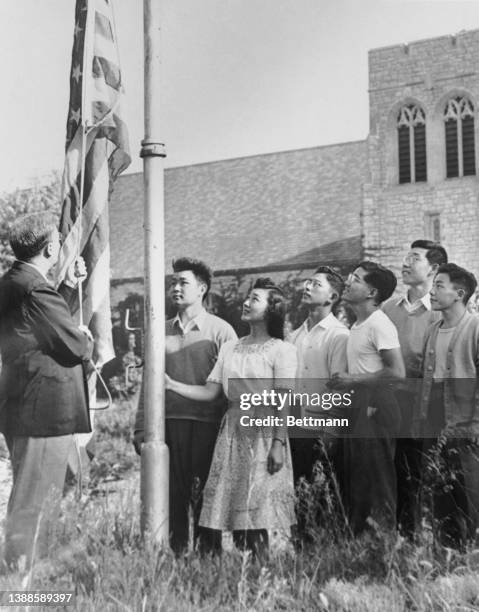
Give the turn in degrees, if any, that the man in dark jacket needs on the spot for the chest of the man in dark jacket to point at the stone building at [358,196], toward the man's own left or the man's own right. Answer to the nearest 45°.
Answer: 0° — they already face it

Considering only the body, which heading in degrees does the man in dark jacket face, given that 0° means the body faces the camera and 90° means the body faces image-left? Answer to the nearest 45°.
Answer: approximately 225°

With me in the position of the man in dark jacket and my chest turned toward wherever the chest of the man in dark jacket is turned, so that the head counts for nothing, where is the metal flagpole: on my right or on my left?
on my right

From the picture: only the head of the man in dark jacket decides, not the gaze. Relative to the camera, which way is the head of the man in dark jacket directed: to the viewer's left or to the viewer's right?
to the viewer's right

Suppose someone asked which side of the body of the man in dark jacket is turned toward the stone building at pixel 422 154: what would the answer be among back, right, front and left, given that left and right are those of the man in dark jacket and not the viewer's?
front
